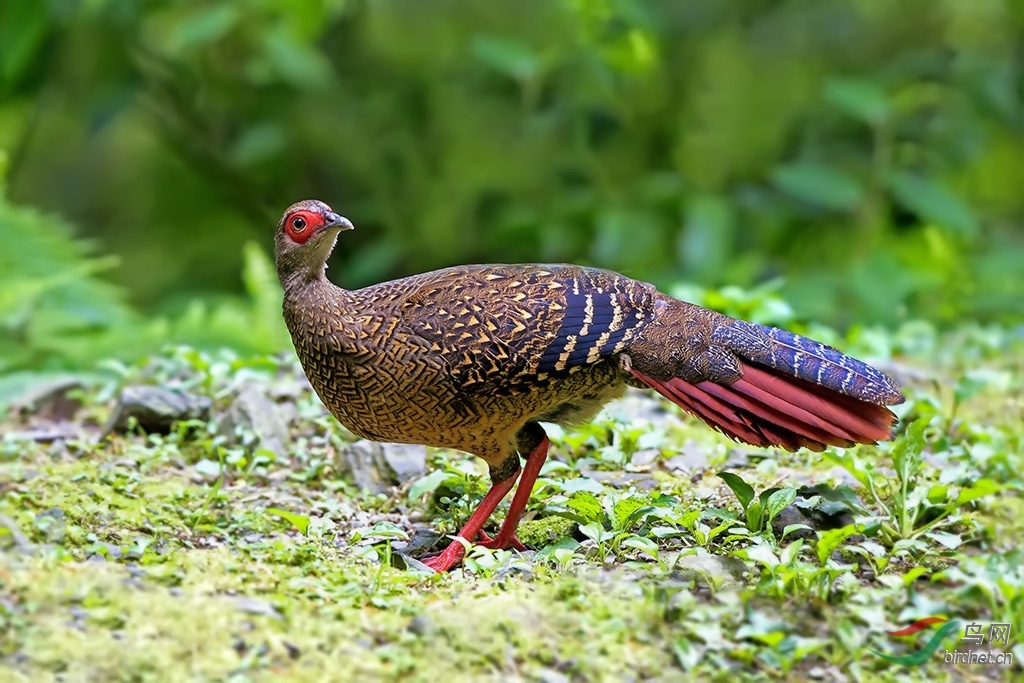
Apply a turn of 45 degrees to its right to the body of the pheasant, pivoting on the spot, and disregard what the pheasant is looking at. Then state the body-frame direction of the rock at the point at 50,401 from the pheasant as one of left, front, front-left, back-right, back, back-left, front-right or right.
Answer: front

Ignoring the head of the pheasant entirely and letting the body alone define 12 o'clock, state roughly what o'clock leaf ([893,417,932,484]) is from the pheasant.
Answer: The leaf is roughly at 6 o'clock from the pheasant.

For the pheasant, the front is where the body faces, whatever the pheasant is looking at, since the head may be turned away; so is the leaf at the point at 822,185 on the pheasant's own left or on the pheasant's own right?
on the pheasant's own right

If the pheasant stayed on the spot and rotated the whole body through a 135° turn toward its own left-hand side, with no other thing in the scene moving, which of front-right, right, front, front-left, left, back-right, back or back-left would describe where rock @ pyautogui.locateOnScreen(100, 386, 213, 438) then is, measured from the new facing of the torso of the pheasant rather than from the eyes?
back

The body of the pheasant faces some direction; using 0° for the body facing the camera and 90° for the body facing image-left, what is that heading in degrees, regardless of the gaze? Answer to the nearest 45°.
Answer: approximately 90°

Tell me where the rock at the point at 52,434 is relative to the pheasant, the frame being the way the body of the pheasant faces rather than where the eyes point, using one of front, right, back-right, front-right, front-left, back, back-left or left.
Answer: front-right

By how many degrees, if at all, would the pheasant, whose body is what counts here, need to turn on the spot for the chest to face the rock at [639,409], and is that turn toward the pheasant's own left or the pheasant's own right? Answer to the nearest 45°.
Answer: approximately 90° to the pheasant's own right

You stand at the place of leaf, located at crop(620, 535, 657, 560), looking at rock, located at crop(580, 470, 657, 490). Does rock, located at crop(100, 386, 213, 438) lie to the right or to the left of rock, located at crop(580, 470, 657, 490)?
left

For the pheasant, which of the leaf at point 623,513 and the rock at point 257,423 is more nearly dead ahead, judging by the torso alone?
the rock

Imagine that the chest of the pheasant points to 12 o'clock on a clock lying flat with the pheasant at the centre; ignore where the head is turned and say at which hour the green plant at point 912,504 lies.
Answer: The green plant is roughly at 6 o'clock from the pheasant.

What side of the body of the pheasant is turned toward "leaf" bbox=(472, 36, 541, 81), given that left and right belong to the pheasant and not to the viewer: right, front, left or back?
right
